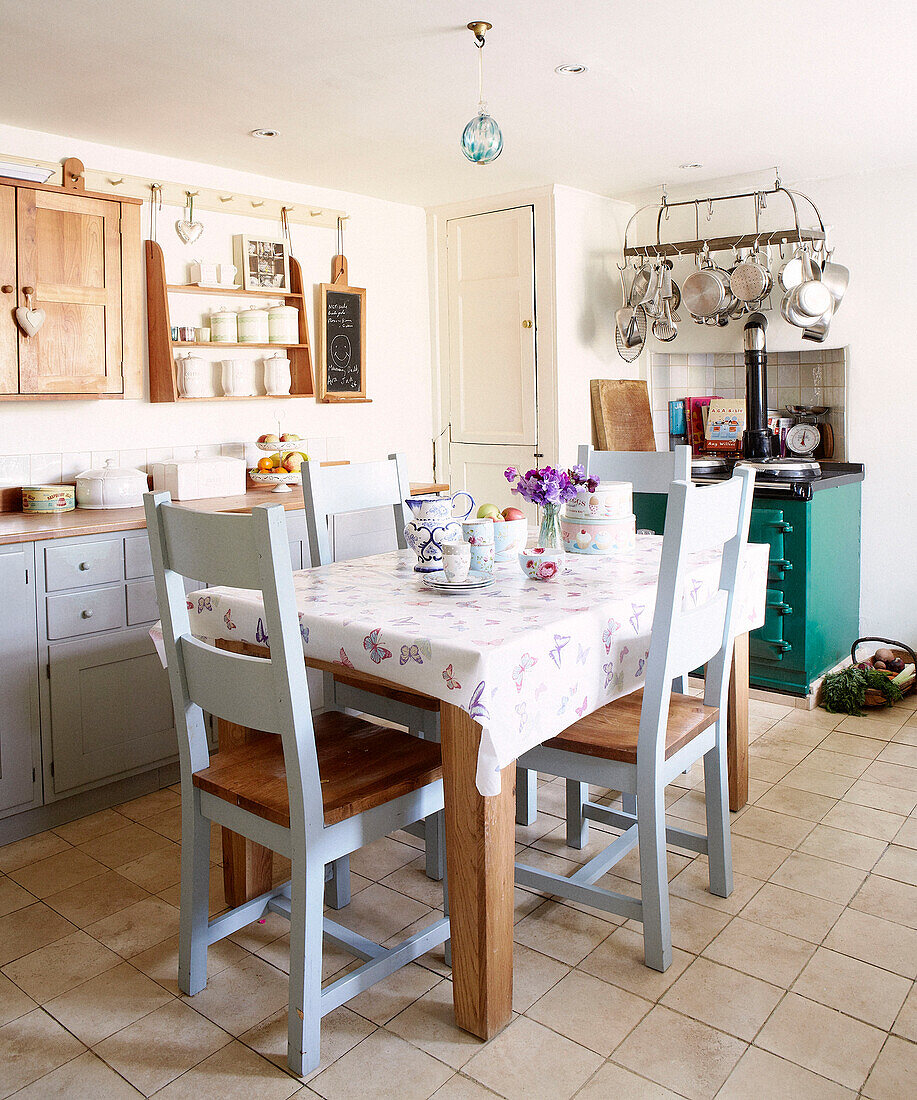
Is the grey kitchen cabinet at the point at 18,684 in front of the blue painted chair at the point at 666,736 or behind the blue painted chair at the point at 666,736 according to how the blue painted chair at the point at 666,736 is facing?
in front

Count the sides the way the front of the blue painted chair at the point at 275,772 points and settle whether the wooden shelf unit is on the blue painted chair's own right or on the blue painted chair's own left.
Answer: on the blue painted chair's own left

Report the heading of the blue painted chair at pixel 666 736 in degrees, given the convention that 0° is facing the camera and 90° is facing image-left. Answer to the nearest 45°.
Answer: approximately 135°

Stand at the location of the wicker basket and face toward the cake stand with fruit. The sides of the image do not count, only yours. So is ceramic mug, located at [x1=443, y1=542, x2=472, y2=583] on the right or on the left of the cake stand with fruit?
left

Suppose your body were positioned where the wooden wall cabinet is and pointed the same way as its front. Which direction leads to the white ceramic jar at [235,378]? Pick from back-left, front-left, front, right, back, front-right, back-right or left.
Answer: left

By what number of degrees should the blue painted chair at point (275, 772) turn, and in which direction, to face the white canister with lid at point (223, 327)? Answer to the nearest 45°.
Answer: approximately 45° to its left

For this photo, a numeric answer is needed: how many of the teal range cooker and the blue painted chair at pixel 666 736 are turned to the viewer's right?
0

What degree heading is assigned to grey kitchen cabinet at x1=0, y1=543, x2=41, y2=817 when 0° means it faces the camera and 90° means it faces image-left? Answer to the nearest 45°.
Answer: approximately 315°

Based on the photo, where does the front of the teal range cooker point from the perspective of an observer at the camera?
facing the viewer and to the left of the viewer

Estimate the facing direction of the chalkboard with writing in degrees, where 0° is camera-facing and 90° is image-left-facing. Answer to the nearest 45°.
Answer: approximately 315°

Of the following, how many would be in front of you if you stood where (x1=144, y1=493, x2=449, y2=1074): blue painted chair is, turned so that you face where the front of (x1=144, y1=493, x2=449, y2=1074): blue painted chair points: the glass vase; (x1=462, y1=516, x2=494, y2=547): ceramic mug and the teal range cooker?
3

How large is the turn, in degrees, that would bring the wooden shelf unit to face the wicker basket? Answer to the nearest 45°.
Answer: approximately 45° to its left
